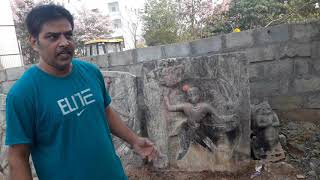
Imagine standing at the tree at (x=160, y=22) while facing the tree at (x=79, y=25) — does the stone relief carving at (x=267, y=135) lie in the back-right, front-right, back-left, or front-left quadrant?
back-left

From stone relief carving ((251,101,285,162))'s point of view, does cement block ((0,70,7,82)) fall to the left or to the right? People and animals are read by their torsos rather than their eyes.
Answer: on its right

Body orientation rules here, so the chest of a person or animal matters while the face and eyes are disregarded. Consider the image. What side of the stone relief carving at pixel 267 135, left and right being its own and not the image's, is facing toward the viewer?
front

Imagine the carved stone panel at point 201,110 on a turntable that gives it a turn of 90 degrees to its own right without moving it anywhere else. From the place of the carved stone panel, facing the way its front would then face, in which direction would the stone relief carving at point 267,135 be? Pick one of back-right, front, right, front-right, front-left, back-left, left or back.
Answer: back

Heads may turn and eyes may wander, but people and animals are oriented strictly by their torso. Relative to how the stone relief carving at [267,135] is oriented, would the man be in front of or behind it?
in front

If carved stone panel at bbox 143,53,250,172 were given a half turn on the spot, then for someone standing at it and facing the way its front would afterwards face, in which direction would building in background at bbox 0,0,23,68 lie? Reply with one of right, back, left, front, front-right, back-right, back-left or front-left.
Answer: front-left

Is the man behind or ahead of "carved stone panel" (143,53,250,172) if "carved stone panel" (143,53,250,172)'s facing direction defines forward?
ahead

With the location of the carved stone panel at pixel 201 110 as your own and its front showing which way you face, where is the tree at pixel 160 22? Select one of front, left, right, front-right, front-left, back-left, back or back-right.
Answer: back

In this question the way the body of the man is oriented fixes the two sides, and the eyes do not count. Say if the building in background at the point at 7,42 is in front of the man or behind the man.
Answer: behind

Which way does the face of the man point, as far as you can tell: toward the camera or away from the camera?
toward the camera

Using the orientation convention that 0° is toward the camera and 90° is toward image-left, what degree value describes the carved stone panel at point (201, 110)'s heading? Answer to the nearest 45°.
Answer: approximately 0°
